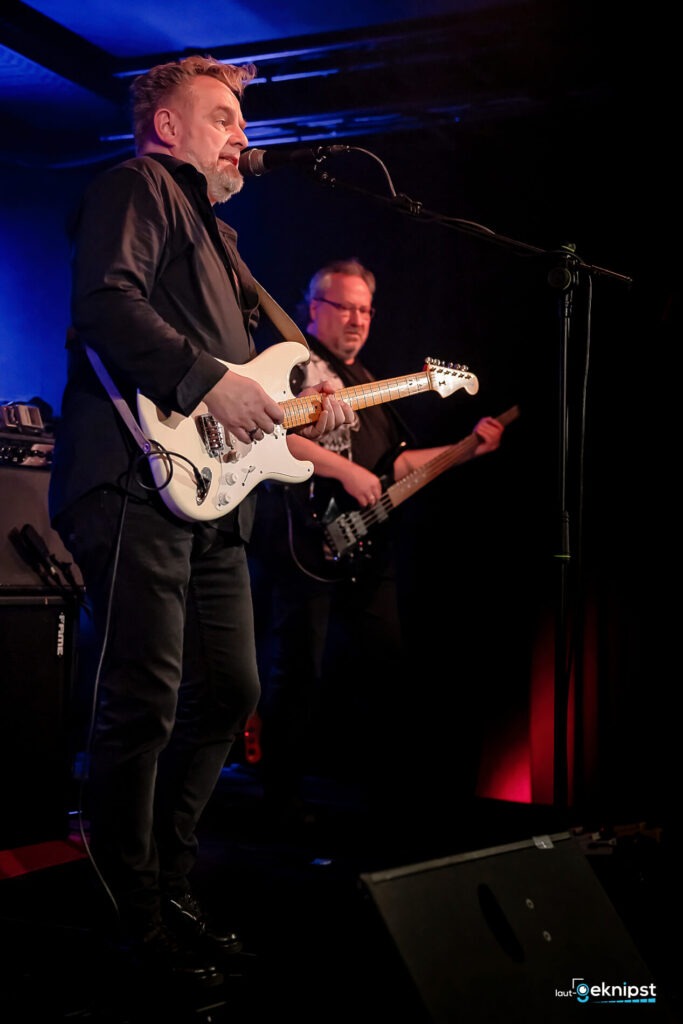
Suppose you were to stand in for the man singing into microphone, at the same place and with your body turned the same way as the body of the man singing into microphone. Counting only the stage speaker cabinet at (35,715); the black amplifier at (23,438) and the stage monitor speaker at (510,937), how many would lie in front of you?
1

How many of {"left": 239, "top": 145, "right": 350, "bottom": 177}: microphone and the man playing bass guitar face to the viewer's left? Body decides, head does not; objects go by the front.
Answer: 1

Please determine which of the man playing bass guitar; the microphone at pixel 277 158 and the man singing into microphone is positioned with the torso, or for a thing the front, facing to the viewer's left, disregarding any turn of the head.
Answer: the microphone

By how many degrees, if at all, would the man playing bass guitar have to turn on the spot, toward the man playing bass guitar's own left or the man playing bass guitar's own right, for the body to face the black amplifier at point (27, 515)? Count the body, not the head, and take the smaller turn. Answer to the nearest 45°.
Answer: approximately 90° to the man playing bass guitar's own right

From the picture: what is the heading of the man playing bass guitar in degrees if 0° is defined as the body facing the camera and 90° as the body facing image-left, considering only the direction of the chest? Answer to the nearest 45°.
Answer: approximately 315°

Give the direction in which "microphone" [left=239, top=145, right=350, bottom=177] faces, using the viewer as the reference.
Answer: facing to the left of the viewer

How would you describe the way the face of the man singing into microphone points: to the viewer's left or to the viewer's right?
to the viewer's right

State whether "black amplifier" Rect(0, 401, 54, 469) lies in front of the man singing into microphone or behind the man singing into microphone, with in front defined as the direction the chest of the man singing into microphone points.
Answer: behind

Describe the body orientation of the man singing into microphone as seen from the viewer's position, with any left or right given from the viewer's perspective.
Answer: facing the viewer and to the right of the viewer

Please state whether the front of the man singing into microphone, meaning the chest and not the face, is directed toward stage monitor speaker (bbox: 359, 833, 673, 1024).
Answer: yes

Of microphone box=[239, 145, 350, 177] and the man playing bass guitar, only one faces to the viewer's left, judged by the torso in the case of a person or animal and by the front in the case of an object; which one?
the microphone

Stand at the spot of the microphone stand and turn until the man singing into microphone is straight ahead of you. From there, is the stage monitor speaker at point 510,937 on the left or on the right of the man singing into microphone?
left

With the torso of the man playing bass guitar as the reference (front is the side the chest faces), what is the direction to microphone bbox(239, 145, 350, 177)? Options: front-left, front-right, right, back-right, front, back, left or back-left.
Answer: front-right
